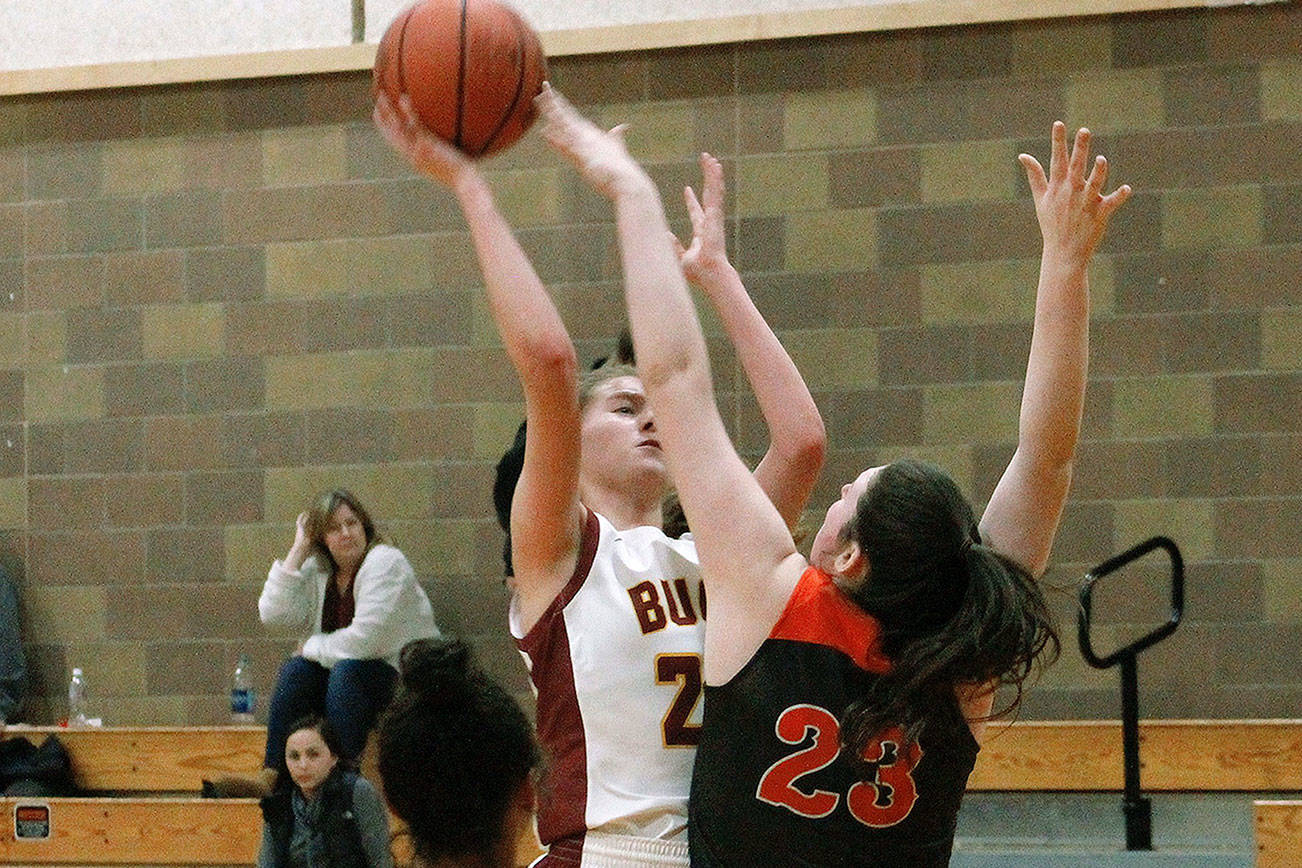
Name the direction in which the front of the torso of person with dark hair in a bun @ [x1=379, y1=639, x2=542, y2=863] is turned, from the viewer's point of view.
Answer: away from the camera

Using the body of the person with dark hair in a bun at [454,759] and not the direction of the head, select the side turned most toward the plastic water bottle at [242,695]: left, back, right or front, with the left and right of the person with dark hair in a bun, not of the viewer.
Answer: front

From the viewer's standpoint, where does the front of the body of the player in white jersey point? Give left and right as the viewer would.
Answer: facing the viewer and to the right of the viewer

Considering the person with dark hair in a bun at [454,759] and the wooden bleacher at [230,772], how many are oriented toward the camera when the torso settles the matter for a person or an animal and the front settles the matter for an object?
1

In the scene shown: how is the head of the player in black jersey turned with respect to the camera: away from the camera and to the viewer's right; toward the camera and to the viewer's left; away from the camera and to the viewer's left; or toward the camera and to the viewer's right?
away from the camera and to the viewer's left

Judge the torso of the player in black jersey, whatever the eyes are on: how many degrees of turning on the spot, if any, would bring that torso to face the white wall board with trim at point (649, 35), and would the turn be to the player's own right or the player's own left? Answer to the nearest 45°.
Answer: approximately 45° to the player's own right

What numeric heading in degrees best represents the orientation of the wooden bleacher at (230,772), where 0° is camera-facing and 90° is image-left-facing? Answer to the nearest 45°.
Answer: approximately 0°

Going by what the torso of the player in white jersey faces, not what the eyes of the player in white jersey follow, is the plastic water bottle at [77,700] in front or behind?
behind

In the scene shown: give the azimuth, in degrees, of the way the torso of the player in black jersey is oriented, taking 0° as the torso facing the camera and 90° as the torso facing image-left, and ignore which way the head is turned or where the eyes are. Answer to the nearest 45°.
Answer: approximately 135°

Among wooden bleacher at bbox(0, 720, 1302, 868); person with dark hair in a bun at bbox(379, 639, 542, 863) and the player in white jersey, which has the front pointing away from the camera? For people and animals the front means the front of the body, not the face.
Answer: the person with dark hair in a bun

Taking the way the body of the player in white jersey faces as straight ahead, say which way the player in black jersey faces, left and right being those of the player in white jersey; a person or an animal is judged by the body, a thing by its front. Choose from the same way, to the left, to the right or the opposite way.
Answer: the opposite way

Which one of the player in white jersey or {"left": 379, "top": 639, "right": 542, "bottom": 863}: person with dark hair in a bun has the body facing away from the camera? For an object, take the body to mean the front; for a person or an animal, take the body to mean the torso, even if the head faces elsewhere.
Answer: the person with dark hair in a bun

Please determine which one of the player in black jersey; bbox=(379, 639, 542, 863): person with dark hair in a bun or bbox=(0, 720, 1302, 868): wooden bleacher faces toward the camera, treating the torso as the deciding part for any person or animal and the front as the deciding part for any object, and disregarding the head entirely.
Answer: the wooden bleacher
